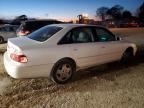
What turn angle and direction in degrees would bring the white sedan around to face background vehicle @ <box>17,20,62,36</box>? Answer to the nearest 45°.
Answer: approximately 45° to its left

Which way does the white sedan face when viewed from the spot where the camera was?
facing away from the viewer and to the right of the viewer
